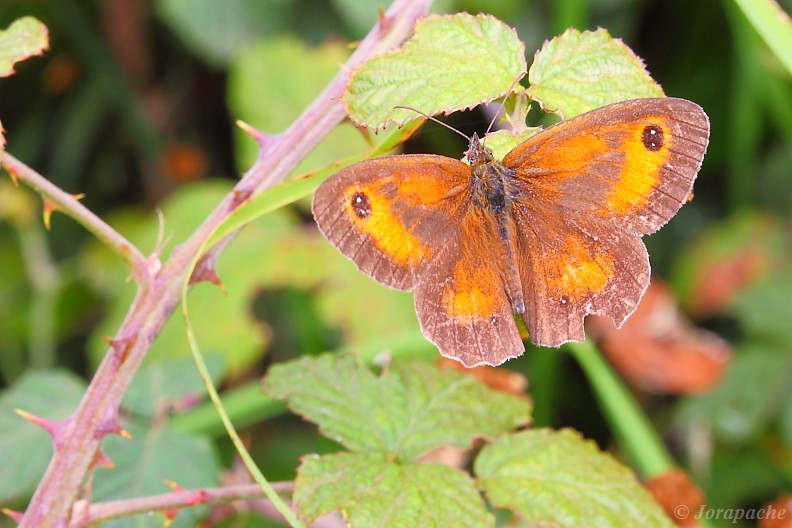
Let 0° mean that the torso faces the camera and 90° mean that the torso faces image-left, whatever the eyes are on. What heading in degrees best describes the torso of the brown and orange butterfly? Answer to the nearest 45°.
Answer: approximately 180°

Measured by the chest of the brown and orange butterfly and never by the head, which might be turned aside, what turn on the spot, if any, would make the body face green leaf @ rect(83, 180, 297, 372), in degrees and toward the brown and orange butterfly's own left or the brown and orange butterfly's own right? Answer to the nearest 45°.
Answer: approximately 45° to the brown and orange butterfly's own left

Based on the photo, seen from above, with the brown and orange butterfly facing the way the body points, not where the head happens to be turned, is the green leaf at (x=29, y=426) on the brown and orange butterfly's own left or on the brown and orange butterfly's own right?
on the brown and orange butterfly's own left
